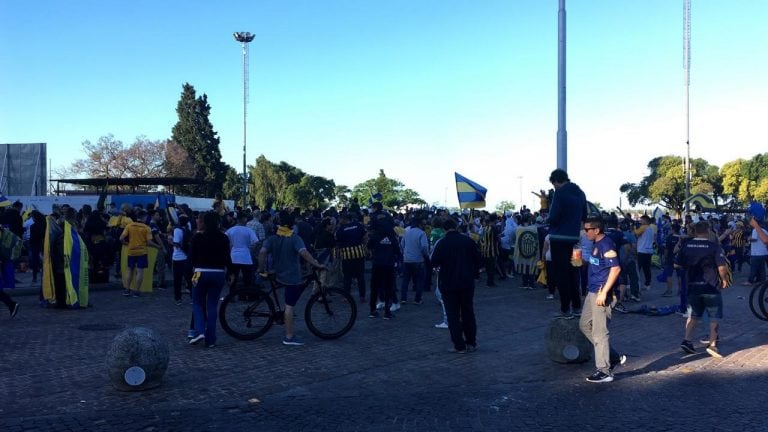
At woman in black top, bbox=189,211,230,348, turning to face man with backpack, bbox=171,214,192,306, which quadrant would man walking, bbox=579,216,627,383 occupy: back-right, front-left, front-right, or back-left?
back-right

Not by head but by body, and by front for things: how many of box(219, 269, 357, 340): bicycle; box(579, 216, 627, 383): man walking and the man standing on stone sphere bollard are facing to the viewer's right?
1

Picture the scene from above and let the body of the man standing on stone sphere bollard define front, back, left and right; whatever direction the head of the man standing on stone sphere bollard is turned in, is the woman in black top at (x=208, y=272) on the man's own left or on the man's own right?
on the man's own left

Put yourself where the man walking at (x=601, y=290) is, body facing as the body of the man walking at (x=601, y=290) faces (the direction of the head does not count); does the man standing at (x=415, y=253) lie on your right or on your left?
on your right

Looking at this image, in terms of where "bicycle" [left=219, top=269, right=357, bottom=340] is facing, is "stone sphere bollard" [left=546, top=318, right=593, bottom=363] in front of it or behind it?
in front

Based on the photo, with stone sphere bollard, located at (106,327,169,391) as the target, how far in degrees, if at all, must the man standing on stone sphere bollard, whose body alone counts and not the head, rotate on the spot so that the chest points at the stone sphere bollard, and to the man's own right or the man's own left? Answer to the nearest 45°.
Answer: approximately 90° to the man's own left

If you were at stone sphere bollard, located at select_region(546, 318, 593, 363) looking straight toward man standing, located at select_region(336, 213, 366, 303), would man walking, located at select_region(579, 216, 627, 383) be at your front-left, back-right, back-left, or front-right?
back-left

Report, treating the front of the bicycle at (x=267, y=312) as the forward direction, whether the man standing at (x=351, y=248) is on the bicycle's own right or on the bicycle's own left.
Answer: on the bicycle's own left

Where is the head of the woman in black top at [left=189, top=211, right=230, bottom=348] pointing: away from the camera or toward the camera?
away from the camera

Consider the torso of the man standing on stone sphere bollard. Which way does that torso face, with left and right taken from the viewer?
facing away from the viewer and to the left of the viewer

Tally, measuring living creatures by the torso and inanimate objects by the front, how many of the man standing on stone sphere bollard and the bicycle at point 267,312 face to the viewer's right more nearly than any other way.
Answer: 1

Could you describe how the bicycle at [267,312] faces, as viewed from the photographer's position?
facing to the right of the viewer
